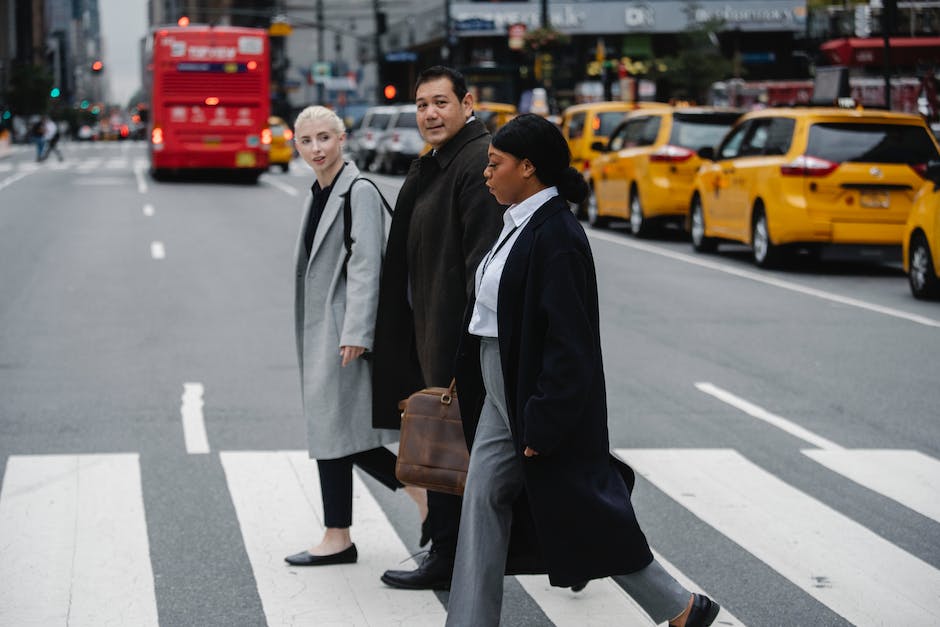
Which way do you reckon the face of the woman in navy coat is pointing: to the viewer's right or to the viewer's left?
to the viewer's left

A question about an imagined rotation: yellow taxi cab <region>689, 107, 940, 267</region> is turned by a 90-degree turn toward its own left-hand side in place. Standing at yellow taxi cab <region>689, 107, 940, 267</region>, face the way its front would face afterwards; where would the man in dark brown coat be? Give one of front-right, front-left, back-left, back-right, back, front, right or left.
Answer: front-left

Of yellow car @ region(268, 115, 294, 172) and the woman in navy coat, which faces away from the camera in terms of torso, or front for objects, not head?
the yellow car

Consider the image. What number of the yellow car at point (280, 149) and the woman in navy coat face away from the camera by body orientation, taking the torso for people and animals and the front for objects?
1

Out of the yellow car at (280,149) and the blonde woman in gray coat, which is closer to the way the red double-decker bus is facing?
the yellow car

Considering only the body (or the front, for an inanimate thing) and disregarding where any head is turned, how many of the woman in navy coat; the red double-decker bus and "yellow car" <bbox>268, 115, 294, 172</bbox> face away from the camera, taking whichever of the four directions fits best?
2

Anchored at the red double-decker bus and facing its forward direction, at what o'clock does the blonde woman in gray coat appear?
The blonde woman in gray coat is roughly at 6 o'clock from the red double-decker bus.

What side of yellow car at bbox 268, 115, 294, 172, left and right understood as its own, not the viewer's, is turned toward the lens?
back

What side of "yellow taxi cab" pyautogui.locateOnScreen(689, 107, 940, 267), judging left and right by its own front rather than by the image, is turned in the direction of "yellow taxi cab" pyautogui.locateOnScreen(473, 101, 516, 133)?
front

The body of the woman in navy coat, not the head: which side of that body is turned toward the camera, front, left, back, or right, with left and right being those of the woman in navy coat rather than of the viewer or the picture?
left

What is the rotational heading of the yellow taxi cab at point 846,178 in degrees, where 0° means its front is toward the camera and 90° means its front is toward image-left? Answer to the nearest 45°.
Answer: approximately 135°

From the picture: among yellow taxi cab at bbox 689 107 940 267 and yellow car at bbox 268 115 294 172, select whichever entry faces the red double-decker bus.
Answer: the yellow taxi cab

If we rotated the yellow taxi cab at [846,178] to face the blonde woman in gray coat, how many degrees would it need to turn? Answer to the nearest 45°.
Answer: approximately 135° to its left

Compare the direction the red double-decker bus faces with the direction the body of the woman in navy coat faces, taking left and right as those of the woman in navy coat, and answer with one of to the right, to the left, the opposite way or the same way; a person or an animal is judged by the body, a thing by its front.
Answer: to the right

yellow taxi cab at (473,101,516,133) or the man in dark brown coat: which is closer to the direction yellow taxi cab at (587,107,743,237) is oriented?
the yellow taxi cab

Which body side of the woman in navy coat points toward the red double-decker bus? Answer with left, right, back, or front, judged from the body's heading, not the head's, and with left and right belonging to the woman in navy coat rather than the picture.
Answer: right

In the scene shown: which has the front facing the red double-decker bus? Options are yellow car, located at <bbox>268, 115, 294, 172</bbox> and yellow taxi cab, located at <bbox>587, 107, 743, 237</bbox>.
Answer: the yellow taxi cab

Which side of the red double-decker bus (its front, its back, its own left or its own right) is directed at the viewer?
back
